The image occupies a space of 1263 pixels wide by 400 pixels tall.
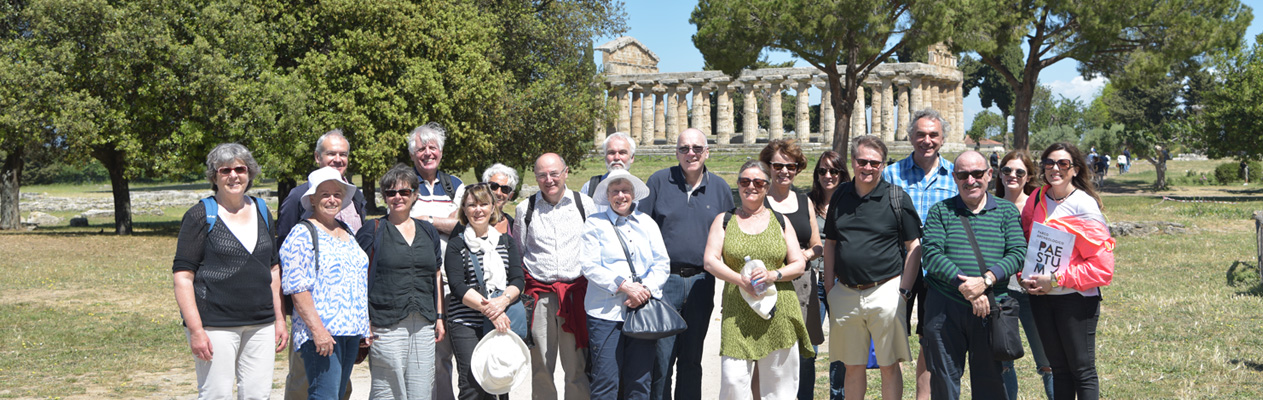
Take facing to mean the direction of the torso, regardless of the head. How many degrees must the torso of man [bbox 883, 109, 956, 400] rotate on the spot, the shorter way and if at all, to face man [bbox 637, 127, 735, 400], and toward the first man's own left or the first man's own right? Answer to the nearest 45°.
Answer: approximately 45° to the first man's own right

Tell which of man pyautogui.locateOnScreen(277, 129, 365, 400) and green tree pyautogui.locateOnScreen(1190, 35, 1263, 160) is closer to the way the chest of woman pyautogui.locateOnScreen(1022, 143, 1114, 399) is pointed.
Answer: the man

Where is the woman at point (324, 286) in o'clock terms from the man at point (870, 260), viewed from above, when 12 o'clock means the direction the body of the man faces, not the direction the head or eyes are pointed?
The woman is roughly at 2 o'clock from the man.

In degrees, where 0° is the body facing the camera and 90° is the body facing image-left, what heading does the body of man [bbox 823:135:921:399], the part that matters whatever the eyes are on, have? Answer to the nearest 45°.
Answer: approximately 0°
